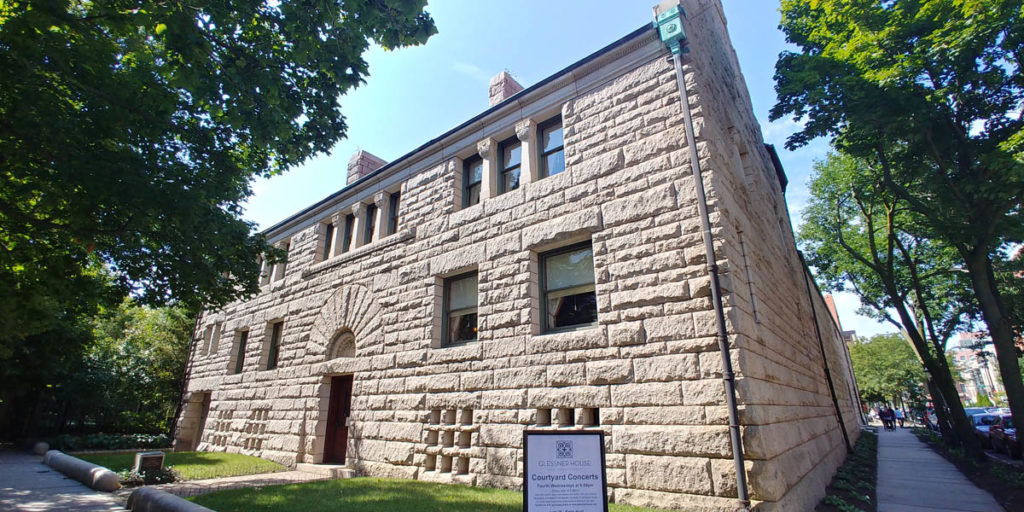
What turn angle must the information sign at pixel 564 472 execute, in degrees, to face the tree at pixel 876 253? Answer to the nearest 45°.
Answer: approximately 135° to its left

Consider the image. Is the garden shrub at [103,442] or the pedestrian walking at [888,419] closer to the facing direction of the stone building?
the garden shrub

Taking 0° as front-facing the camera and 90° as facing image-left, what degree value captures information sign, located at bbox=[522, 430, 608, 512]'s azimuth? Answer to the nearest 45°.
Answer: approximately 0°

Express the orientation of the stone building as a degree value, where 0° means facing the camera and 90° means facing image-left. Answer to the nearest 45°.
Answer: approximately 45°

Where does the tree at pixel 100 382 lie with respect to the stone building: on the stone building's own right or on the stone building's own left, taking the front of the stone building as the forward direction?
on the stone building's own right

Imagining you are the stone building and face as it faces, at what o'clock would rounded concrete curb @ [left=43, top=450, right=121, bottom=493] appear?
The rounded concrete curb is roughly at 2 o'clock from the stone building.

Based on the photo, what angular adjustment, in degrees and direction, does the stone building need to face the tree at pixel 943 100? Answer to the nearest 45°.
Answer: approximately 135° to its left

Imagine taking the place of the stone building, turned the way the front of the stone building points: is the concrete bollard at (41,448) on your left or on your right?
on your right

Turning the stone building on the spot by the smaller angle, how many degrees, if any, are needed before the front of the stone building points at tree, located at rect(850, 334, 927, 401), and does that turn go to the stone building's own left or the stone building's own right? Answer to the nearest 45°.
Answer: approximately 180°

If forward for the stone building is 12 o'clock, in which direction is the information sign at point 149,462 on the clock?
The information sign is roughly at 2 o'clock from the stone building.

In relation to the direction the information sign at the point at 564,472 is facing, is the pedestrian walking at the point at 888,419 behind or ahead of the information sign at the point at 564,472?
behind
